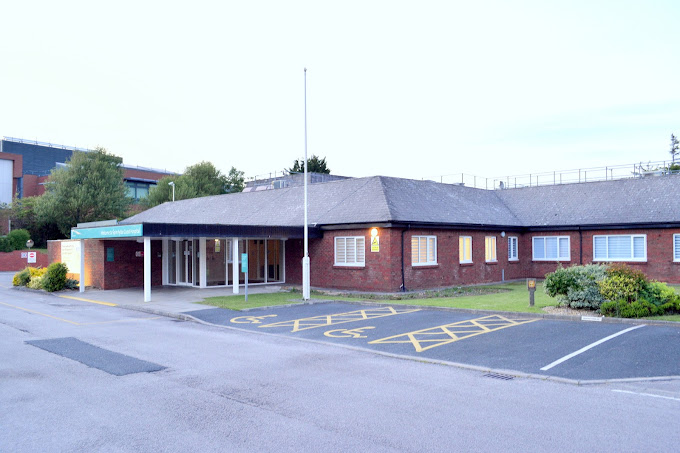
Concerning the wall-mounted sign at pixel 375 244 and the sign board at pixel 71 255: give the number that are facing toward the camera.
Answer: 2

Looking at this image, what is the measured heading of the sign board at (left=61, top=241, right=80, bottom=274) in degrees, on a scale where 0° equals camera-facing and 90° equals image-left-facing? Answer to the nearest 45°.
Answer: approximately 0°

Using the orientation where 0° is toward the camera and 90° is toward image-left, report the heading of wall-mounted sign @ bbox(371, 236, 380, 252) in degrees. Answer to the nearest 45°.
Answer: approximately 0°

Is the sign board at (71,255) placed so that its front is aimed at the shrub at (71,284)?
yes

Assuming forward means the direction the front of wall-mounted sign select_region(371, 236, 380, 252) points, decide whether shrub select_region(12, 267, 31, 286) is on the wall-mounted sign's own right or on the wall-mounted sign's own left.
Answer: on the wall-mounted sign's own right
